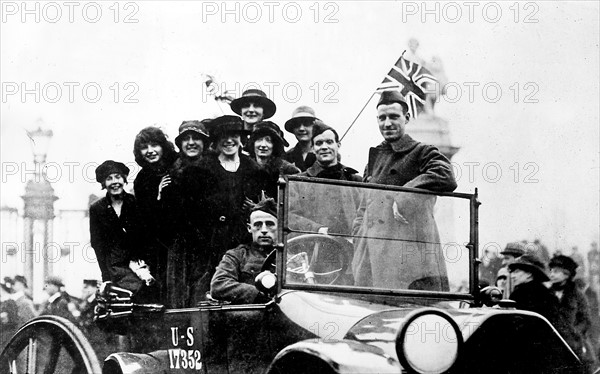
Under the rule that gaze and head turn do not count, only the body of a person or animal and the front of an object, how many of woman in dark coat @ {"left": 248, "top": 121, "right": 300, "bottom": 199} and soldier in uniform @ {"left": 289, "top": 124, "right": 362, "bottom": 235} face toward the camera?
2

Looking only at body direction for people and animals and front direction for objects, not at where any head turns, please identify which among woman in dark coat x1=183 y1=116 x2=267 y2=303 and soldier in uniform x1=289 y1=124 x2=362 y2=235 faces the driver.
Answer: the woman in dark coat

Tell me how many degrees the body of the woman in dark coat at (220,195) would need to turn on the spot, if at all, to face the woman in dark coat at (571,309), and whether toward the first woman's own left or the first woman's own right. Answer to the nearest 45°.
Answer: approximately 90° to the first woman's own left

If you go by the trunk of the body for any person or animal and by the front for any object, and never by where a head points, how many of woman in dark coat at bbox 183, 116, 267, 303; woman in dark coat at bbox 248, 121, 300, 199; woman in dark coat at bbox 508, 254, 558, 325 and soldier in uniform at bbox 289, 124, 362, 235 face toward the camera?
3

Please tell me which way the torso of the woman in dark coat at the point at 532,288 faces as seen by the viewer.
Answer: to the viewer's left

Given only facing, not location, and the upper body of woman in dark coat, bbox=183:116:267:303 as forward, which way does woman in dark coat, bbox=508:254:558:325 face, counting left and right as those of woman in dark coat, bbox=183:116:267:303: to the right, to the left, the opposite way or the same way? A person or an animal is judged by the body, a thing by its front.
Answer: to the right

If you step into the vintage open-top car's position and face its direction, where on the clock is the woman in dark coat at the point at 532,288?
The woman in dark coat is roughly at 9 o'clock from the vintage open-top car.

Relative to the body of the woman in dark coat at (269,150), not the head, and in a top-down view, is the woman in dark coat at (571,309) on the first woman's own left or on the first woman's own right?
on the first woman's own left

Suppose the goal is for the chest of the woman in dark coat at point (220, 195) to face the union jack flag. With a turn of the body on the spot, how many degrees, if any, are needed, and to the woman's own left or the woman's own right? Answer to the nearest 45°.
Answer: approximately 90° to the woman's own left

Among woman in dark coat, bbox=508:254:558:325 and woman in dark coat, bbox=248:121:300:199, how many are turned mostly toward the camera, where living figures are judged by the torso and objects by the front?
1
